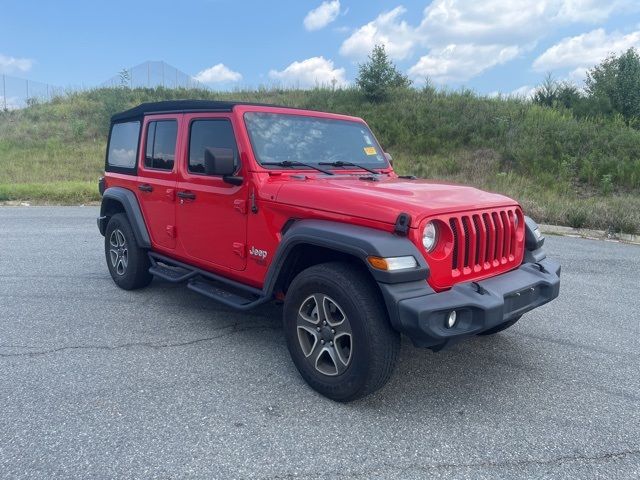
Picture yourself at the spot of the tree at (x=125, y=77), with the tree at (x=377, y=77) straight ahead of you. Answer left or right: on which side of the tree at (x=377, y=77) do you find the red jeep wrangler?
right

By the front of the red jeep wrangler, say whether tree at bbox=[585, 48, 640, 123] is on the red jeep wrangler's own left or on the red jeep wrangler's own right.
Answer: on the red jeep wrangler's own left

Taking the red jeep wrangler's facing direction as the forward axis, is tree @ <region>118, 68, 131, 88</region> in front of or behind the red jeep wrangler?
behind

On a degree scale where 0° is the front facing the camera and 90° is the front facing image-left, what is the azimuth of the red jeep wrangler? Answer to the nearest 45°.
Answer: approximately 315°

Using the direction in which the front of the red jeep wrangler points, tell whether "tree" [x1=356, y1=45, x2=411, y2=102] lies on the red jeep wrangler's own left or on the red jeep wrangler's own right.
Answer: on the red jeep wrangler's own left
